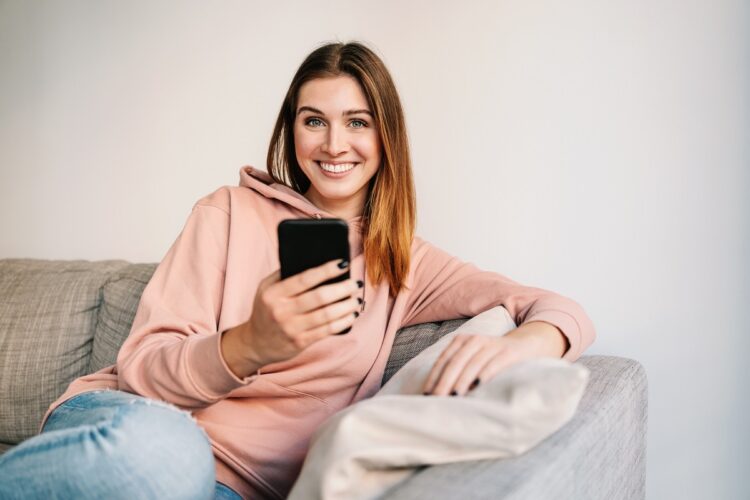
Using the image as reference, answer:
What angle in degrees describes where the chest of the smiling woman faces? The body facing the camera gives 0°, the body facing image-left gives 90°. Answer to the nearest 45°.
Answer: approximately 0°

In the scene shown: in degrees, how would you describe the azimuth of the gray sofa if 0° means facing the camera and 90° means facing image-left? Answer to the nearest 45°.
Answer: approximately 0°
